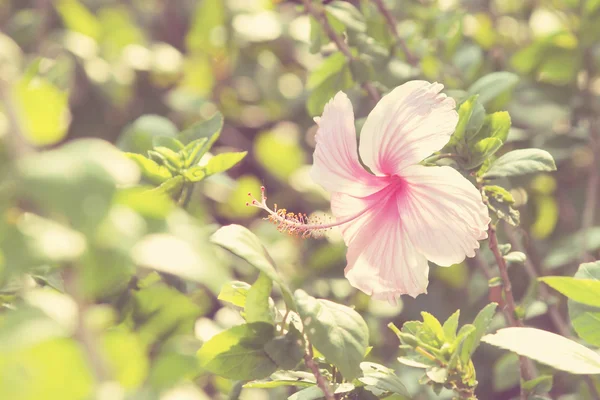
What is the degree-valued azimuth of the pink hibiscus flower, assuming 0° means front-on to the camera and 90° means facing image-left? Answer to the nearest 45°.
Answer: approximately 45°
